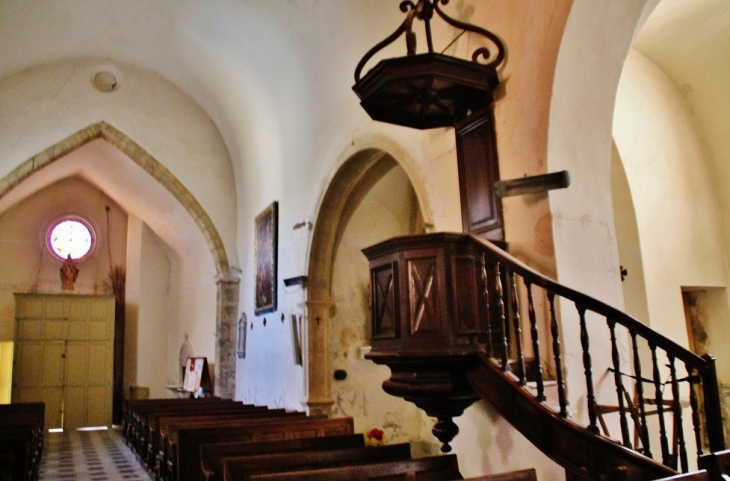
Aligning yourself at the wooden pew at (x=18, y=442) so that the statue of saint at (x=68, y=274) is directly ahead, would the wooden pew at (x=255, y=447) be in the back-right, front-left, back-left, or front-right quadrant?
back-right

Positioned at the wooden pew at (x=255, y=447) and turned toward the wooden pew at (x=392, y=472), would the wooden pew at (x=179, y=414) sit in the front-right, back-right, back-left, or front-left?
back-left

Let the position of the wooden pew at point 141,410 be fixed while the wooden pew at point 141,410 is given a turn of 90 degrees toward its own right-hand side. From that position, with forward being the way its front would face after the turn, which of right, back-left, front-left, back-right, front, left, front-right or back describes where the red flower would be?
back-left

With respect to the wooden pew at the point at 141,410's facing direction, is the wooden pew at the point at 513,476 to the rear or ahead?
ahead

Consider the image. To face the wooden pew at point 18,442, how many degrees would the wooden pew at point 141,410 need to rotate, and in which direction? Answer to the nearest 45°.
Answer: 0° — it already faces it

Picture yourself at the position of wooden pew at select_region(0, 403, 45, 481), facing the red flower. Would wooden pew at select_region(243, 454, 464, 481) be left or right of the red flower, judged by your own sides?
right

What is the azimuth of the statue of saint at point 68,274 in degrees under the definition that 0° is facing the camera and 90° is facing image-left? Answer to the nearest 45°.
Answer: approximately 0°

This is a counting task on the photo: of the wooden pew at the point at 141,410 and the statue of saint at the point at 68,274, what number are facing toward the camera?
2

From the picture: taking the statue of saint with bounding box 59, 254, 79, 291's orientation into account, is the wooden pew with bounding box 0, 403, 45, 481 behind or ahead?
ahead

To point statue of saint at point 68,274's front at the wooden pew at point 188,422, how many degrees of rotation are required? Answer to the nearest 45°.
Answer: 0° — it already faces it

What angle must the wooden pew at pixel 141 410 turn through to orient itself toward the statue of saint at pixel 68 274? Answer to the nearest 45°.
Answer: approximately 180°

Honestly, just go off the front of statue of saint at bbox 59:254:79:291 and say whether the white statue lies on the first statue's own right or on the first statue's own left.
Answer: on the first statue's own left

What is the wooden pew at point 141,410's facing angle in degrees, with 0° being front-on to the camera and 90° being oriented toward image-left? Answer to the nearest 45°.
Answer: approximately 0°
